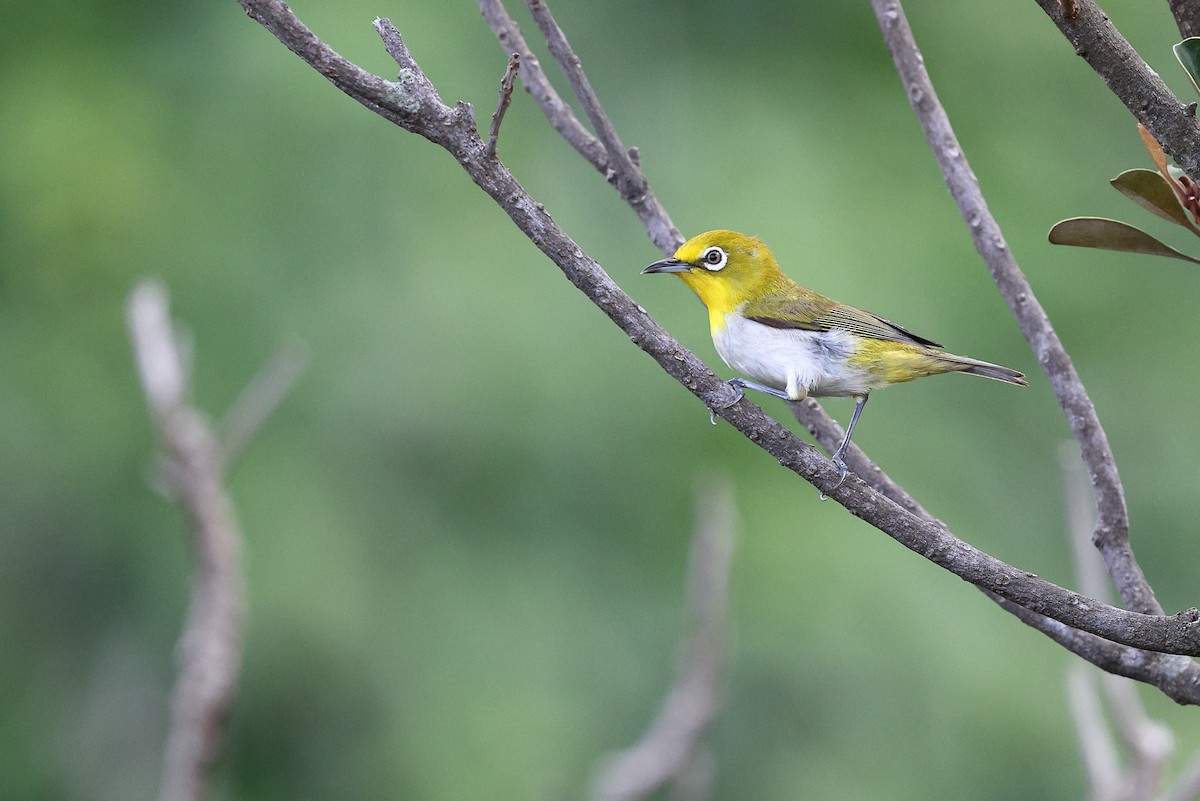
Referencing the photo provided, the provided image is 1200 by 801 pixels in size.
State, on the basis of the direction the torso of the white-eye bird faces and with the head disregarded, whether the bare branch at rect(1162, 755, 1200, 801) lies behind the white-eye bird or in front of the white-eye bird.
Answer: behind

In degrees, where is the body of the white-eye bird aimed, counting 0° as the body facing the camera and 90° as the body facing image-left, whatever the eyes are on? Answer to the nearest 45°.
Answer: approximately 90°

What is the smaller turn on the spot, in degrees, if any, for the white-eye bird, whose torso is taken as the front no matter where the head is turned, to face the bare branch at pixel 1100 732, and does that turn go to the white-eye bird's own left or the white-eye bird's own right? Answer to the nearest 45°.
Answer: approximately 180°

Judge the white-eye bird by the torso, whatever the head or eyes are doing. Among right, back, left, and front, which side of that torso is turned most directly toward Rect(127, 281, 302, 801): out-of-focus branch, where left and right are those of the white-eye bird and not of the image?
front
